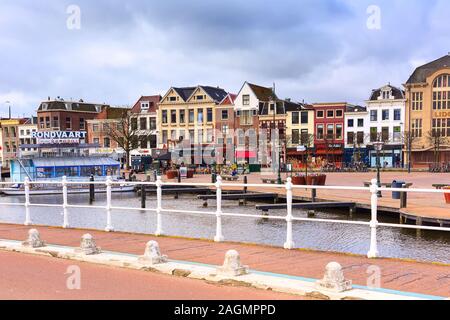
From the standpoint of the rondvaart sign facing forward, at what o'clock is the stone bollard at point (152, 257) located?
The stone bollard is roughly at 12 o'clock from the rondvaart sign.

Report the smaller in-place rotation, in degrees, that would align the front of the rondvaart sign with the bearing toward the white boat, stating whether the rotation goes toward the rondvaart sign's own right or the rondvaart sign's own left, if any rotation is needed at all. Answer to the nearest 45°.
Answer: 0° — it already faces it

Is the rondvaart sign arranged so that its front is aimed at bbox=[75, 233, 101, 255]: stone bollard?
yes

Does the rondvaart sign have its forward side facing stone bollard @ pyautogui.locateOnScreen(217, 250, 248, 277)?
yes

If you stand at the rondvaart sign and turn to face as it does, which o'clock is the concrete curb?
The concrete curb is roughly at 12 o'clock from the rondvaart sign.

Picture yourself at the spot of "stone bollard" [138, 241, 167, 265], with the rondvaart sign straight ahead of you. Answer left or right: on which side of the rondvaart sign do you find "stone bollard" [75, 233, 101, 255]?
left

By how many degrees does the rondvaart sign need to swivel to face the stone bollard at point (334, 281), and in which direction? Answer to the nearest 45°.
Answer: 0° — it already faces it

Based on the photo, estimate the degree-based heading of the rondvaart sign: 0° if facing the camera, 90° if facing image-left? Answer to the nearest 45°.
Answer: approximately 0°
